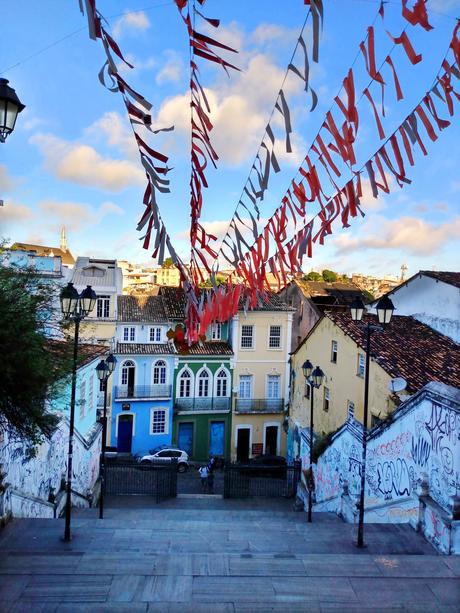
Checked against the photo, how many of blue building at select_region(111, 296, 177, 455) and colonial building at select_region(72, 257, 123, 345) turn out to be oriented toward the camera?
2

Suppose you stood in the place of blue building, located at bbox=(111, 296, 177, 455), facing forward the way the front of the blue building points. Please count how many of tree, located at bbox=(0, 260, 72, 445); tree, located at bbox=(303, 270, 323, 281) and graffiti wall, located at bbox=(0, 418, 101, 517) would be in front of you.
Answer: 2

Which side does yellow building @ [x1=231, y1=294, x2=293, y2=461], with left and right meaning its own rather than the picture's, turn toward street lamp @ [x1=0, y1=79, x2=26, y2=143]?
front

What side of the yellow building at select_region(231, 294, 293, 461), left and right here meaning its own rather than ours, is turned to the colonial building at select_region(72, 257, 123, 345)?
right

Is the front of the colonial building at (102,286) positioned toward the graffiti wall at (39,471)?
yes

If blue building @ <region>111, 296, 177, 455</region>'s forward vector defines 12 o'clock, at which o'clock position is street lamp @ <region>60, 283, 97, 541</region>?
The street lamp is roughly at 12 o'clock from the blue building.

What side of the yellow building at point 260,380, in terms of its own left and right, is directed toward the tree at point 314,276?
back

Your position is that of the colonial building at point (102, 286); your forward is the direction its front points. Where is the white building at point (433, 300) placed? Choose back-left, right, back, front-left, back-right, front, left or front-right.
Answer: front-left

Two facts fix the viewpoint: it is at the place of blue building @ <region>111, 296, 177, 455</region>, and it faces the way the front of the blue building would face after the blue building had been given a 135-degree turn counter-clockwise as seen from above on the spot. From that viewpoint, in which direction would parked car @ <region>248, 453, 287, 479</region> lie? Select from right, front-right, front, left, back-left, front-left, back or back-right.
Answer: right

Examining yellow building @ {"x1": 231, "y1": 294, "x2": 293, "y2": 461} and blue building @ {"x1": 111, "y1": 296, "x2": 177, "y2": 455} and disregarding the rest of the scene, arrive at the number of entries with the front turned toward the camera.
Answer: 2

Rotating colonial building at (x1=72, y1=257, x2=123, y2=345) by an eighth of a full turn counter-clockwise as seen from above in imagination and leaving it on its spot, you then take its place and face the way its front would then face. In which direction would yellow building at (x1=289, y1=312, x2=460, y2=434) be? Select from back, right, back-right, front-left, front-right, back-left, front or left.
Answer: front
